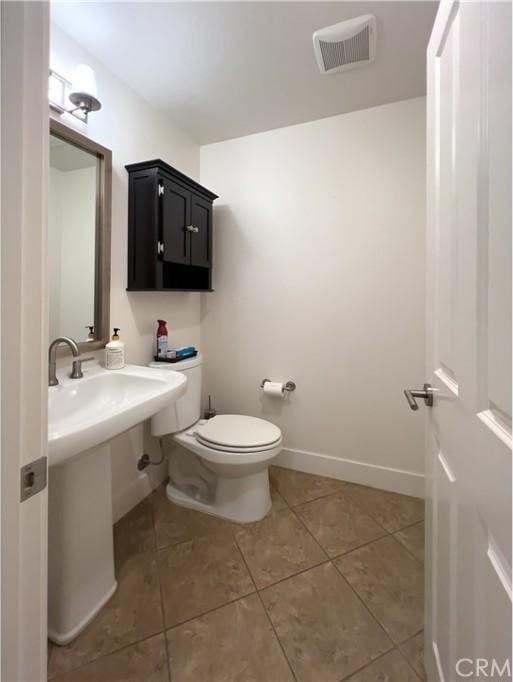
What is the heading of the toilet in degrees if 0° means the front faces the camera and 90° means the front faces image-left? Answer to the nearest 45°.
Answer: approximately 315°

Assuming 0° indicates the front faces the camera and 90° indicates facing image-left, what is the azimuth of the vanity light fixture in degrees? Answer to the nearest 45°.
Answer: approximately 315°

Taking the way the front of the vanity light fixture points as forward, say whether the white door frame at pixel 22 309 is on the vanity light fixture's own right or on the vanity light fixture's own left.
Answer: on the vanity light fixture's own right

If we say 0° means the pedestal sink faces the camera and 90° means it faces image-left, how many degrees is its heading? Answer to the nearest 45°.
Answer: approximately 315°
